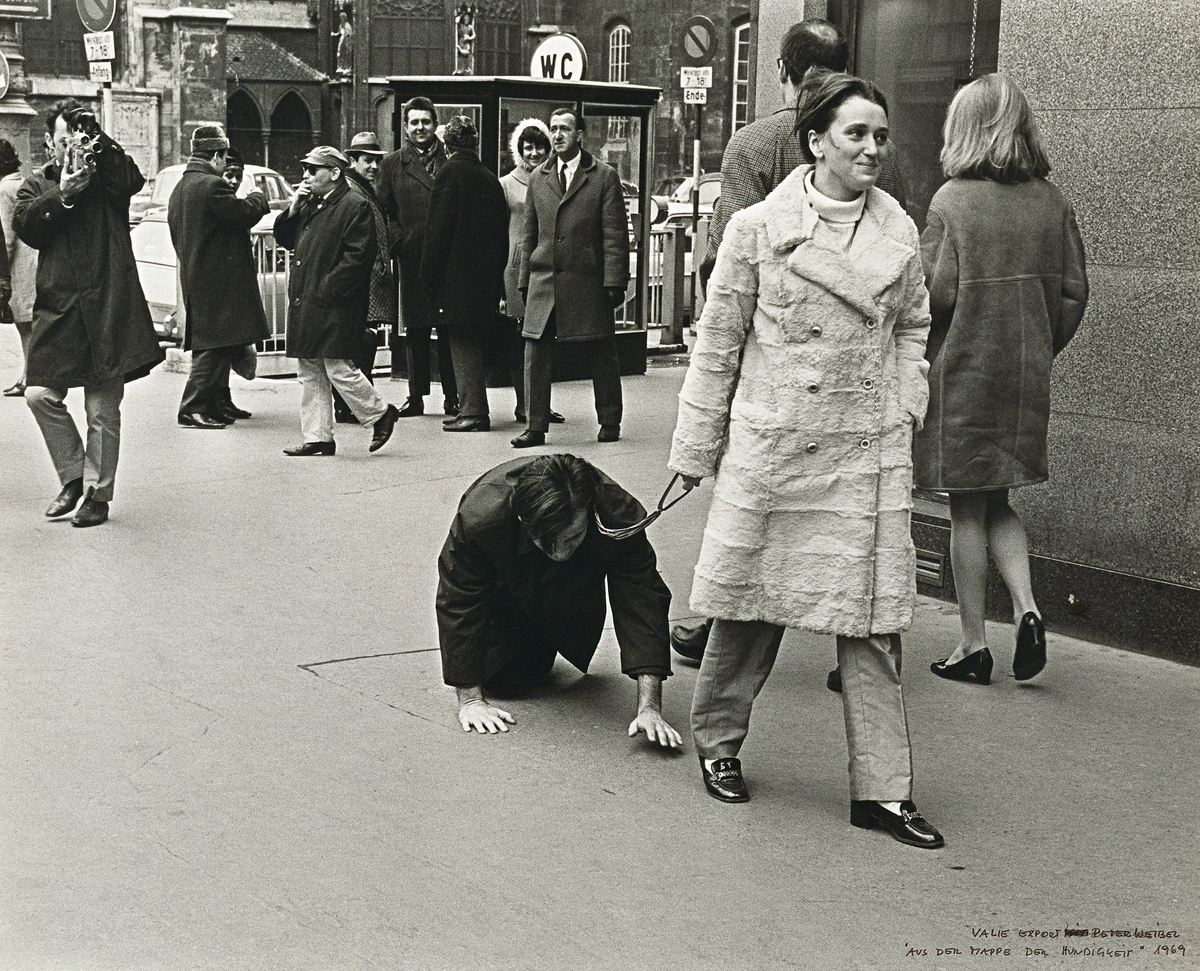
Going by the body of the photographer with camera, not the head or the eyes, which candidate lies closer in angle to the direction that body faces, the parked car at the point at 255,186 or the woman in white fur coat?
the woman in white fur coat

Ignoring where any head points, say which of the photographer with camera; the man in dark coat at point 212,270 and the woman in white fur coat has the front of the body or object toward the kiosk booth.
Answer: the man in dark coat

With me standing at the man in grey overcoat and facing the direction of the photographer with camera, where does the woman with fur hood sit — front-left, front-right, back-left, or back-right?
back-right

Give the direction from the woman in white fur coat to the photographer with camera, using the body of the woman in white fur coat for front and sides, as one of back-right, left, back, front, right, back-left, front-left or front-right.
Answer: back

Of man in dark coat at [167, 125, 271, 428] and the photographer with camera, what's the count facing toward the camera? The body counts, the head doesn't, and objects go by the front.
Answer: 1

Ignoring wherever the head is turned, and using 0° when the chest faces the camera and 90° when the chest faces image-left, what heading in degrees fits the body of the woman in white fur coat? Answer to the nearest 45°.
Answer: approximately 315°

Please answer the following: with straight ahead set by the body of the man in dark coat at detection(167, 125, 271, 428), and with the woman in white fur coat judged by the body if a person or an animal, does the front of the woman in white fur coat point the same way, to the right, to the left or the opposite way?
to the right

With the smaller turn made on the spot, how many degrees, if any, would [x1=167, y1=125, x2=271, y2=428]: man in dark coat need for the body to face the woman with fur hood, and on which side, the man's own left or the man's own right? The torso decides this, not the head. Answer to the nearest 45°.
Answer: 0° — they already face them

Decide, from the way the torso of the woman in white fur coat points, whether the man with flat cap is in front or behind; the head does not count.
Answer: behind

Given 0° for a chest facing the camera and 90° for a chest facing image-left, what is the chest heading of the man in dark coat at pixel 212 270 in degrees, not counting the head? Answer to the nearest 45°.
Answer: approximately 225°

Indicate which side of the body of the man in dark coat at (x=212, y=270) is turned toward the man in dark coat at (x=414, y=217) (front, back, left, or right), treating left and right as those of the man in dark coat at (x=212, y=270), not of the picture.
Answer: front

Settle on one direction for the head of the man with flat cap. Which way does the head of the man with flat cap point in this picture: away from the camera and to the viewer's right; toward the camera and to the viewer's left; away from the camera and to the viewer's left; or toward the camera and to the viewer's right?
toward the camera and to the viewer's left

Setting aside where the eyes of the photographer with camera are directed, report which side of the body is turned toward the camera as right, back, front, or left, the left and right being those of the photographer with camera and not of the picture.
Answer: front
